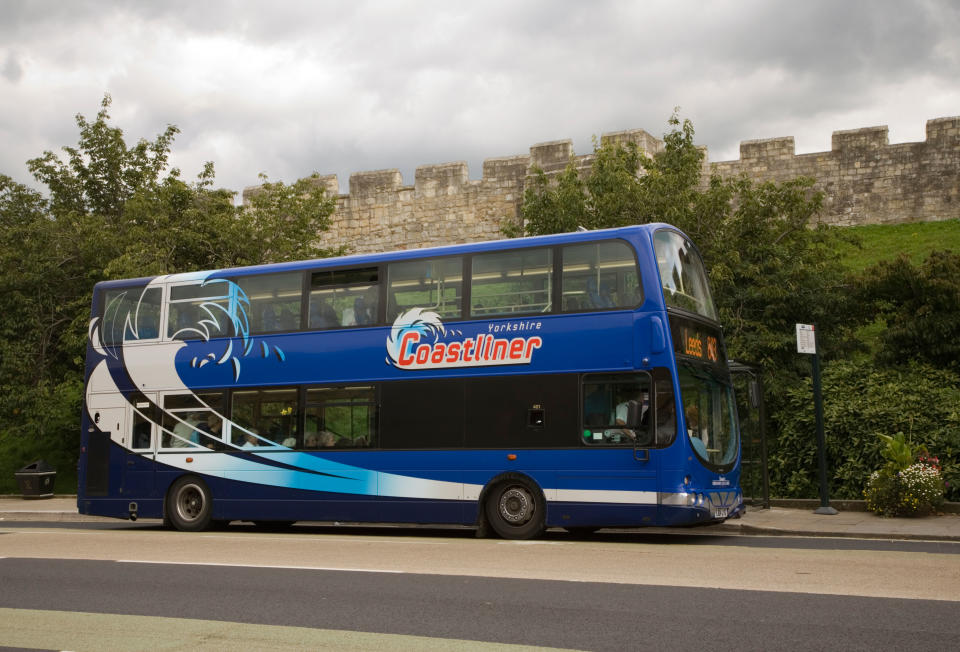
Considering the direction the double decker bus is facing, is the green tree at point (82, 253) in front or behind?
behind

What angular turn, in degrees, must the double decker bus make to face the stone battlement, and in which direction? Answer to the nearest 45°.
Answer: approximately 90° to its left

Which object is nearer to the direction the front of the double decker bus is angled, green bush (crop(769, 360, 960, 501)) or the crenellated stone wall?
the green bush

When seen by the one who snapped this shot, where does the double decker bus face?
facing the viewer and to the right of the viewer

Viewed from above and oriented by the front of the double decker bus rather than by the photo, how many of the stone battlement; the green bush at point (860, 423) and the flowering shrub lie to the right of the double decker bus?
0

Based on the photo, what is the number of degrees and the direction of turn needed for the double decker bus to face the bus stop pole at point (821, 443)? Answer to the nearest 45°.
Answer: approximately 45° to its left

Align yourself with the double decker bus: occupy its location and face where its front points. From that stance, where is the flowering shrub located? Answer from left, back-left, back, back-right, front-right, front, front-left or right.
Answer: front-left

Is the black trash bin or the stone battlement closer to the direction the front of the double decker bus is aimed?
the stone battlement

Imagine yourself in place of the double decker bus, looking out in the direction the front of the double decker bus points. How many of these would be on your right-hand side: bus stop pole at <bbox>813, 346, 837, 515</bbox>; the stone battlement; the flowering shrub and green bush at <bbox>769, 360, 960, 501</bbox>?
0

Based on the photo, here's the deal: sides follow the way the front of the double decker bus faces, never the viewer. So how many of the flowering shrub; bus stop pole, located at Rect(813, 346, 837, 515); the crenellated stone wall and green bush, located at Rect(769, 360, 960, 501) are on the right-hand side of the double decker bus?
0

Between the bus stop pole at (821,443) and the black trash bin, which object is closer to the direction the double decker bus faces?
the bus stop pole

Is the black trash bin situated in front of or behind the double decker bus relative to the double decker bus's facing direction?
behind

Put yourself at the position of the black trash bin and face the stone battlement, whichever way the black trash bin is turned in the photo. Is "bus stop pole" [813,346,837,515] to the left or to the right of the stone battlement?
right

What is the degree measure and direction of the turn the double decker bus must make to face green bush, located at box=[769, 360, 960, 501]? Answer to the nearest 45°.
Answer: approximately 45° to its left
